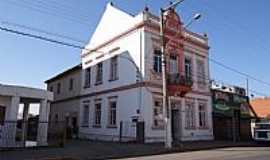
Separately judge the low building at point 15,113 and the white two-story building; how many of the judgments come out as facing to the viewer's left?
0

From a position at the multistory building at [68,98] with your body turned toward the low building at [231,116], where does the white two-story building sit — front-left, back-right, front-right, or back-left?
front-right

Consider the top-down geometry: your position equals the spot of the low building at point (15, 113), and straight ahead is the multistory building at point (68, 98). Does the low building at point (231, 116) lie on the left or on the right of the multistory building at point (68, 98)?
right

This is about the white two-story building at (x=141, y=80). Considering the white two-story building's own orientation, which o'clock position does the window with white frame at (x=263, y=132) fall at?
The window with white frame is roughly at 10 o'clock from the white two-story building.

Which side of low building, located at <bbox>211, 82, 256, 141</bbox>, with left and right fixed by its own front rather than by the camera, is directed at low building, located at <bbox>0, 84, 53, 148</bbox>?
right

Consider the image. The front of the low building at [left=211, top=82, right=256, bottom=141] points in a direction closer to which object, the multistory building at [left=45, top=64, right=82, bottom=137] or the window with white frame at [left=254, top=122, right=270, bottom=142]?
the window with white frame

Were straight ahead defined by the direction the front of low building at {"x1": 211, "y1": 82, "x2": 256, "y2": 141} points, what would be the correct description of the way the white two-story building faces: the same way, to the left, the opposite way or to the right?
the same way

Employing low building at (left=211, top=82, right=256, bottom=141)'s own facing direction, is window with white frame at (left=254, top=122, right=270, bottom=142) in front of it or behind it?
in front

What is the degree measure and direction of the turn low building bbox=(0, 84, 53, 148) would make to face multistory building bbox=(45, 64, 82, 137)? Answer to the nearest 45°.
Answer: approximately 135° to its left

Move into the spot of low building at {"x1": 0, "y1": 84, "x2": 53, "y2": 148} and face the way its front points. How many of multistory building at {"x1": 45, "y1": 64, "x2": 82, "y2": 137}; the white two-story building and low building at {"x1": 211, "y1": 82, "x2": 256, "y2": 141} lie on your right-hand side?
0

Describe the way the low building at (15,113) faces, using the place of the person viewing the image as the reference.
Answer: facing the viewer and to the right of the viewer

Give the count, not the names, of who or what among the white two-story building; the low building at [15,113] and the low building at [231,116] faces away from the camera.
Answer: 0

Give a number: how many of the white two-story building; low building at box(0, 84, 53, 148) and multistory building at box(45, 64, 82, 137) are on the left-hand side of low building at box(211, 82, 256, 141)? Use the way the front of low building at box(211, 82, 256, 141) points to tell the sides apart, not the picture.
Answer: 0

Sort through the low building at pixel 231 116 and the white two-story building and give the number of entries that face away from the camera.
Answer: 0

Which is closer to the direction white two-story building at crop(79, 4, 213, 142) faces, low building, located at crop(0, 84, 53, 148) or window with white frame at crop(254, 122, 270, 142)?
the window with white frame

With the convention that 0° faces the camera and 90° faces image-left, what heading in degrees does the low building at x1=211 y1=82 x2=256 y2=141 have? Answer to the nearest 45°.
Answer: approximately 315°
